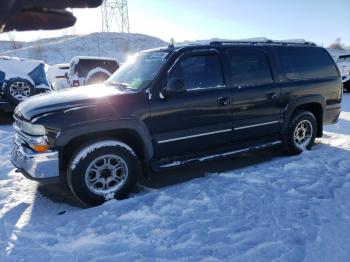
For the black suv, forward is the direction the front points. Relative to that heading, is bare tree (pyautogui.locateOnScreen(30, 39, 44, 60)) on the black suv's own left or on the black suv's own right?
on the black suv's own right

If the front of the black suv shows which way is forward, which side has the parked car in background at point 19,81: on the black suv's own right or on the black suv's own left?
on the black suv's own right

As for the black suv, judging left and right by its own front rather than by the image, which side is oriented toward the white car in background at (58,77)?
right

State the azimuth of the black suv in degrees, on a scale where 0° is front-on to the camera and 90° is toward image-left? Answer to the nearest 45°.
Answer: approximately 45°

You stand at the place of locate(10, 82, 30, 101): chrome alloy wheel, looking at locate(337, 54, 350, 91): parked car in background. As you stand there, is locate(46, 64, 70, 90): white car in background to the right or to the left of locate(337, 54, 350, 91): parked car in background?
left

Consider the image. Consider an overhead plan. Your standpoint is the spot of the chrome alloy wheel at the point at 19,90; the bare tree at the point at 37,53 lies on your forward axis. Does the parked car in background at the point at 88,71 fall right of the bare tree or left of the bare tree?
right

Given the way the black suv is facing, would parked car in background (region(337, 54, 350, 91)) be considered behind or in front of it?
behind

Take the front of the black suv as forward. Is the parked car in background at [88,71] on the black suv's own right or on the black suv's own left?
on the black suv's own right
